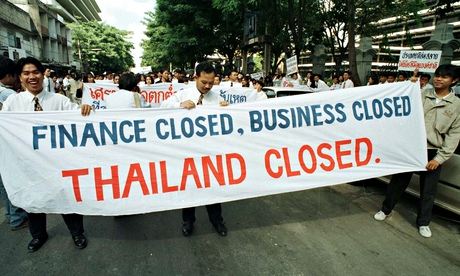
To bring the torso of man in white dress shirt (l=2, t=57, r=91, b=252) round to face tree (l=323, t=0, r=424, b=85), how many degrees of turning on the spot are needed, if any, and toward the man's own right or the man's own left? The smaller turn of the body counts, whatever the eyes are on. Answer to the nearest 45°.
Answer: approximately 135° to the man's own left

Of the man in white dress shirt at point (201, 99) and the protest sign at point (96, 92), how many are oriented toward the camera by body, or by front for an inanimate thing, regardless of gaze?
2

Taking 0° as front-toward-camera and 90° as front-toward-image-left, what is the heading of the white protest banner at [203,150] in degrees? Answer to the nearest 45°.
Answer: approximately 0°

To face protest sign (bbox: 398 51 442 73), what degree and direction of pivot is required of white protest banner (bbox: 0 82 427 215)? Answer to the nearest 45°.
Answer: approximately 135° to its left

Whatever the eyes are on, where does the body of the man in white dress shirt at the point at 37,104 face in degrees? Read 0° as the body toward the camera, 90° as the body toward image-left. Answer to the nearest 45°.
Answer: approximately 0°

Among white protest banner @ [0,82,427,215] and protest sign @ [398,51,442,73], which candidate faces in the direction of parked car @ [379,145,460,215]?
the protest sign

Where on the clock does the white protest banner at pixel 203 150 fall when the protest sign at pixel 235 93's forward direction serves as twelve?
The white protest banner is roughly at 12 o'clock from the protest sign.

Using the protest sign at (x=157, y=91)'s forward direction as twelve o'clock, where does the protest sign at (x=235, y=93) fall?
the protest sign at (x=235, y=93) is roughly at 10 o'clock from the protest sign at (x=157, y=91).

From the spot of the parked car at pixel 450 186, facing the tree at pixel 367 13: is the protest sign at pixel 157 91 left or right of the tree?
left
